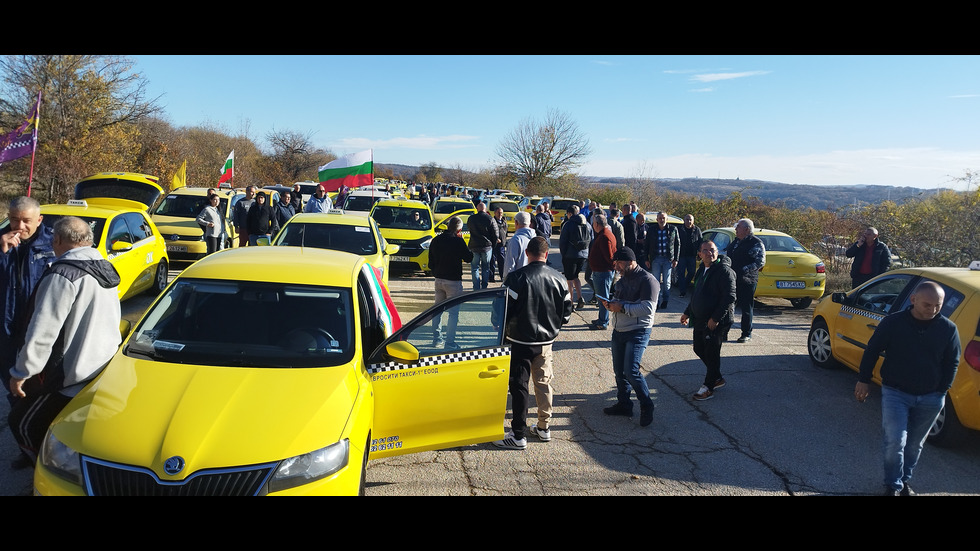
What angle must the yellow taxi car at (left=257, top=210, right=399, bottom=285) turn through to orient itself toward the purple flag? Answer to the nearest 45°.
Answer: approximately 135° to its right

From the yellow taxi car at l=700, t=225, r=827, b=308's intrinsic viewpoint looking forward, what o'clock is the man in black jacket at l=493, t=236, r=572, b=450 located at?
The man in black jacket is roughly at 8 o'clock from the yellow taxi car.

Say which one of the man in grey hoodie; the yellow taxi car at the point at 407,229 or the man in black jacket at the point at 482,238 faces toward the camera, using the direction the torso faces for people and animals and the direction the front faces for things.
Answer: the yellow taxi car

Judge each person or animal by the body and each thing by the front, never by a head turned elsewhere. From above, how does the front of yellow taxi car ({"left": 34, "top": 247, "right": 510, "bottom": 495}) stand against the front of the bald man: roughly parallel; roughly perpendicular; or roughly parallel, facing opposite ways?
roughly parallel

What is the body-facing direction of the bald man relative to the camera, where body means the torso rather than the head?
toward the camera

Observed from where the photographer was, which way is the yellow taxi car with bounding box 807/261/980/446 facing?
facing away from the viewer and to the left of the viewer

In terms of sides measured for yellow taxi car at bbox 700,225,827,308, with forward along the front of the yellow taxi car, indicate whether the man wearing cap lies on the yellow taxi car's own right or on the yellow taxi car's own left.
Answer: on the yellow taxi car's own left

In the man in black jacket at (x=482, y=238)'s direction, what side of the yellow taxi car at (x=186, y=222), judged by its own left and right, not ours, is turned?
left

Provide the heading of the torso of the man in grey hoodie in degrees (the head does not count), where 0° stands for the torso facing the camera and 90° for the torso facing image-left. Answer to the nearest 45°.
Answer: approximately 135°

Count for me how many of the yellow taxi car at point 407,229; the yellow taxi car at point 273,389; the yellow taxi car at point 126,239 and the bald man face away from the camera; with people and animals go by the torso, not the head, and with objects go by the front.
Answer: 0

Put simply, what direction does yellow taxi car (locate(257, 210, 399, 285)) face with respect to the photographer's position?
facing the viewer

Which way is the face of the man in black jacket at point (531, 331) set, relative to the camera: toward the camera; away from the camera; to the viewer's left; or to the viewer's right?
away from the camera

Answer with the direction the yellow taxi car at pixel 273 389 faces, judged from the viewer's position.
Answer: facing the viewer and to the left of the viewer

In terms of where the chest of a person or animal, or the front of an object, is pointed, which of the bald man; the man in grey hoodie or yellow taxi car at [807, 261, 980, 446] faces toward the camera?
the bald man

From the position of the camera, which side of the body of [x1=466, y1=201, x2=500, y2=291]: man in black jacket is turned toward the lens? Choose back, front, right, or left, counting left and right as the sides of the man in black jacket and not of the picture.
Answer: back

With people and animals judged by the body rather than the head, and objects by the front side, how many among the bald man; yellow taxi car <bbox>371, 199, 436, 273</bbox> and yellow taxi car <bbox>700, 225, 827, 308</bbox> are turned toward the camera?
2

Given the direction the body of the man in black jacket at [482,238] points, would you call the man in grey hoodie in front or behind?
behind

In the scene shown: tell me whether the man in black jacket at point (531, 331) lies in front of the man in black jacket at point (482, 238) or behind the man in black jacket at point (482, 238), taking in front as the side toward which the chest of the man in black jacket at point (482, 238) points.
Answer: behind

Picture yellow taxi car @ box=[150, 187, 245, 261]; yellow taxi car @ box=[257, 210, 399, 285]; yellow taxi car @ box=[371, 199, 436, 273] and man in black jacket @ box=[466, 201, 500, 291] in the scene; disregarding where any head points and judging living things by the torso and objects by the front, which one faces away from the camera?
the man in black jacket
